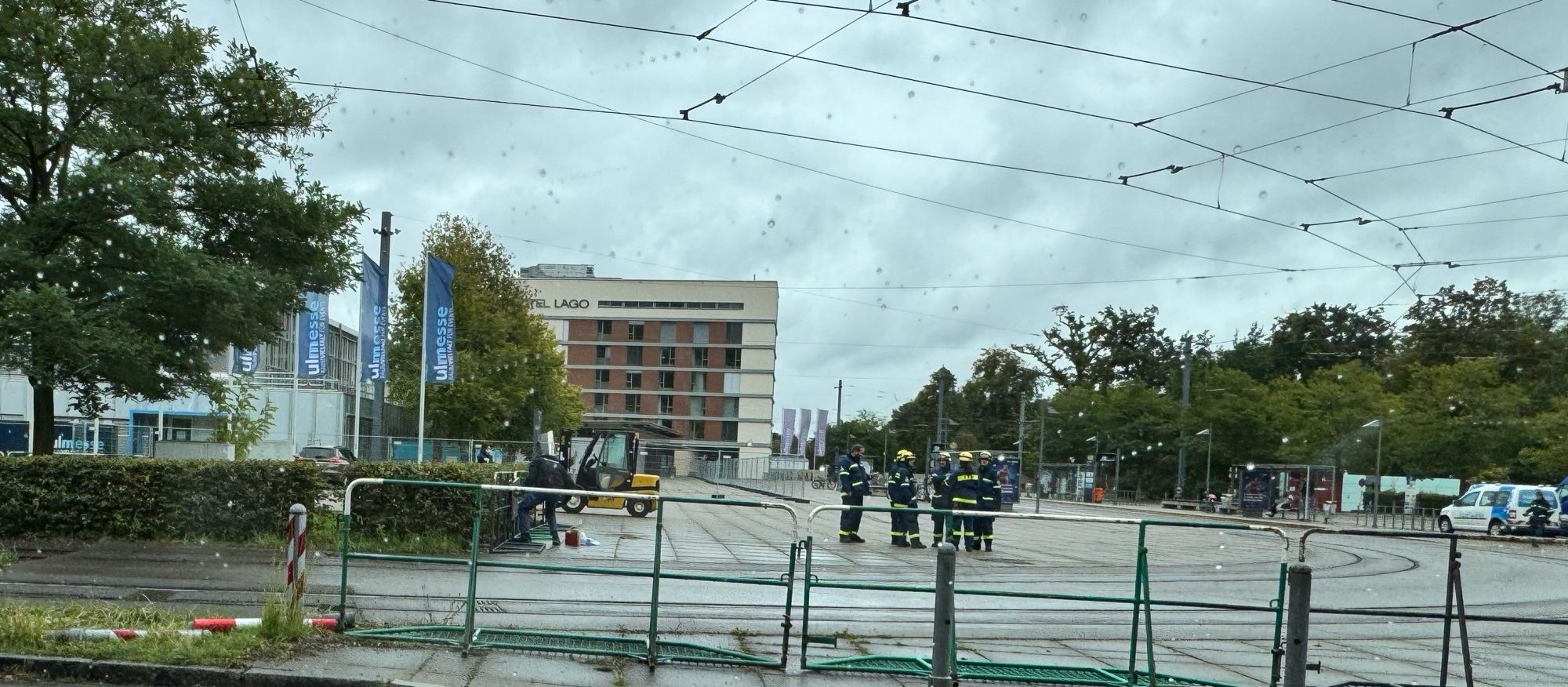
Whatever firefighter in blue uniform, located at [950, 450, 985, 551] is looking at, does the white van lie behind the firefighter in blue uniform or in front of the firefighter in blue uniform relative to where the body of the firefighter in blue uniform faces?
in front

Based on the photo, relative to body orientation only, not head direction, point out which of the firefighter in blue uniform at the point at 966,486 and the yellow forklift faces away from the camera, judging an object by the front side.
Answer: the firefighter in blue uniform

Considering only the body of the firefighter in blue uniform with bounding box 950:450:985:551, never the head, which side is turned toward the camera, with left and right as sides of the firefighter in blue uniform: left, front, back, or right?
back

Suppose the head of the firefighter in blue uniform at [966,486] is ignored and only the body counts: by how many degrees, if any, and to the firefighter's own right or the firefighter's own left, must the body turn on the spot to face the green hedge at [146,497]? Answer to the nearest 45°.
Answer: approximately 135° to the firefighter's own left

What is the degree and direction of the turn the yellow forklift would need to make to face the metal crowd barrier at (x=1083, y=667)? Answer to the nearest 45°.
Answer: approximately 90° to its left

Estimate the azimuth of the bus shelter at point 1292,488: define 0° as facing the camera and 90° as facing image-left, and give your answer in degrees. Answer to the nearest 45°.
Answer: approximately 0°

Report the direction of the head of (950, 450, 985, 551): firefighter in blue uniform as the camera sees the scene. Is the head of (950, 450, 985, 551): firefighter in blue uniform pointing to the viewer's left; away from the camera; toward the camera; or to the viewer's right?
away from the camera

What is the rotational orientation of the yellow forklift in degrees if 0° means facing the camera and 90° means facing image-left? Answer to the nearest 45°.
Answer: approximately 90°

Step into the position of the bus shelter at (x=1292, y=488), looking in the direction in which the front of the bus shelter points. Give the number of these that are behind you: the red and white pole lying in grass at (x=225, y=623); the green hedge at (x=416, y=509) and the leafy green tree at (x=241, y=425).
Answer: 0

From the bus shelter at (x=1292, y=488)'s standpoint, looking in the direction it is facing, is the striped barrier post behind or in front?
in front

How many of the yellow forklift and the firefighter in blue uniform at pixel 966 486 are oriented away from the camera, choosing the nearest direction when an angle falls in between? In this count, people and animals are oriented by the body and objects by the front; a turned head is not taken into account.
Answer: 1

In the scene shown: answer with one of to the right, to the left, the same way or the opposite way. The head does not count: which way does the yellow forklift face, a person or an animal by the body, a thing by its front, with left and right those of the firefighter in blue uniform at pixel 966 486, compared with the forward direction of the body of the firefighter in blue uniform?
to the left

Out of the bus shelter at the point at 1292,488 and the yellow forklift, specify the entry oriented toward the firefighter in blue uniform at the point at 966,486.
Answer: the bus shelter

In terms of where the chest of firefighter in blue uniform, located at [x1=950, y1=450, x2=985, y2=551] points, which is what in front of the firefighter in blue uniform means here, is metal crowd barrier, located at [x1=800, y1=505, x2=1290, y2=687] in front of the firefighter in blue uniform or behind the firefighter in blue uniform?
behind

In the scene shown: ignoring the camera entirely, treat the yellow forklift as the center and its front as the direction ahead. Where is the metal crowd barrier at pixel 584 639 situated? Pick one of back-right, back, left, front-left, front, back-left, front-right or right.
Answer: left

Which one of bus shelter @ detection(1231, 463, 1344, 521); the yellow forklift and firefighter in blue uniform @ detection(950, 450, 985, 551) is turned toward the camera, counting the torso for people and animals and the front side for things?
the bus shelter

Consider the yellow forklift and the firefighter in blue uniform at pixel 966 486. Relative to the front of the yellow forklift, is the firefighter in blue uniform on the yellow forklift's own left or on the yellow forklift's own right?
on the yellow forklift's own left

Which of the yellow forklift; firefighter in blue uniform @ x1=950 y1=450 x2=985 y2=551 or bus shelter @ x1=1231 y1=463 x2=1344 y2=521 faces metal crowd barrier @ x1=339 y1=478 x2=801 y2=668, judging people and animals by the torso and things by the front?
the bus shelter
